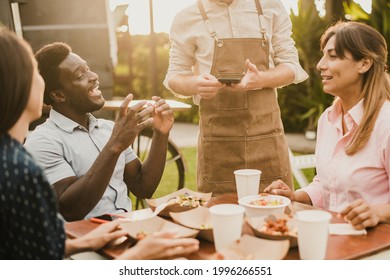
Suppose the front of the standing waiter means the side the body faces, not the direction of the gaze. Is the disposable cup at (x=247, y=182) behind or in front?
in front

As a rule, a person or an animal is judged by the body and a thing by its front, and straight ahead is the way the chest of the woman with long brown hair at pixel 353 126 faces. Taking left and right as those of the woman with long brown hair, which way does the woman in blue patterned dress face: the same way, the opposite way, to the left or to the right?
the opposite way

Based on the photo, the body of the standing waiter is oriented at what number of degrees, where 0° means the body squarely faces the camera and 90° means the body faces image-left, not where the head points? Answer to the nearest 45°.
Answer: approximately 0°

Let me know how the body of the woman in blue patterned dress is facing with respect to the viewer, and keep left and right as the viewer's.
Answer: facing away from the viewer and to the right of the viewer

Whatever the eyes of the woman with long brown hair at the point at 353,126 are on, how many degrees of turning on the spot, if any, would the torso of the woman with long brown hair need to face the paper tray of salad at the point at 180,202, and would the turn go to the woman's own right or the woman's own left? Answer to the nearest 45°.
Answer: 0° — they already face it

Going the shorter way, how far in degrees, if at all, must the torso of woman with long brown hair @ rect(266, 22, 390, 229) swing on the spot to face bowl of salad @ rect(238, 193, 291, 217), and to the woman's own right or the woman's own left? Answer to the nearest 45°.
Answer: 0° — they already face it

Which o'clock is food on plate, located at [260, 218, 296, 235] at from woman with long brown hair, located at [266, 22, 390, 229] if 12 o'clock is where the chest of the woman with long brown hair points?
The food on plate is roughly at 11 o'clock from the woman with long brown hair.

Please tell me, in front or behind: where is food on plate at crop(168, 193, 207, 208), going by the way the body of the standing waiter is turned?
in front

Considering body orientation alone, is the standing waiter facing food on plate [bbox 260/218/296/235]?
yes

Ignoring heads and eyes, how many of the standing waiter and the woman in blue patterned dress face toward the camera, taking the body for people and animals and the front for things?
1

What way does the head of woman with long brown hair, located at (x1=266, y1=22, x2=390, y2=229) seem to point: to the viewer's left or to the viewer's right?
to the viewer's left

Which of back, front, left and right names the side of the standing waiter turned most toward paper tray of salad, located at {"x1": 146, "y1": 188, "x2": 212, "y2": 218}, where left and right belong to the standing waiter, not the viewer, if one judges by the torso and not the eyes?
front
